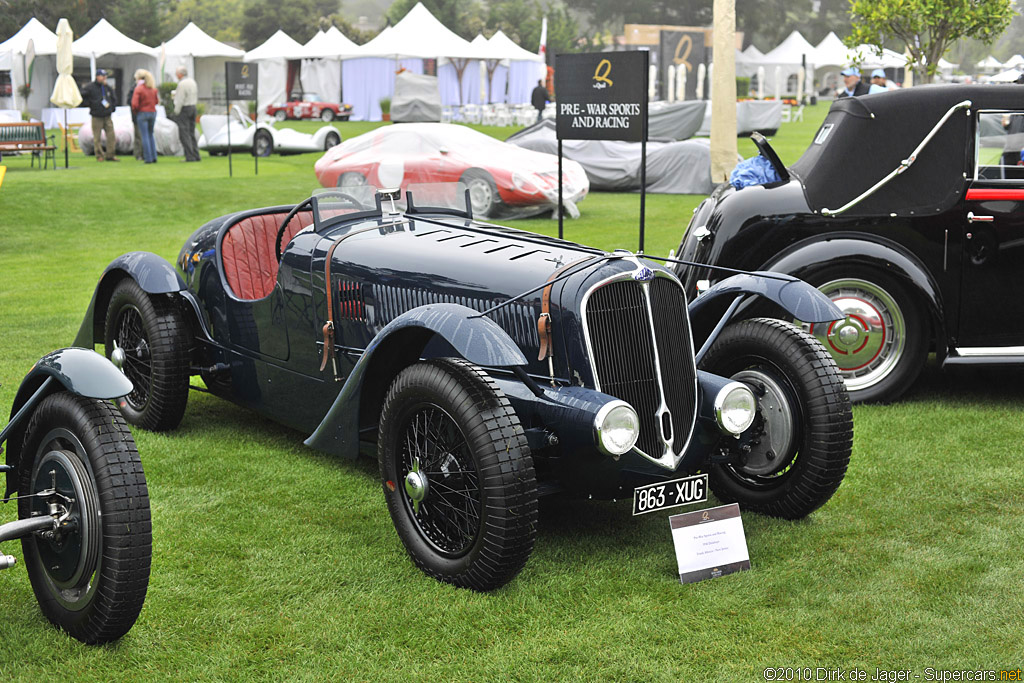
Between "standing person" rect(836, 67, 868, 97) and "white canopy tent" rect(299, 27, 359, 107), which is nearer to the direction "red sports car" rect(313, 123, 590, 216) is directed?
the standing person

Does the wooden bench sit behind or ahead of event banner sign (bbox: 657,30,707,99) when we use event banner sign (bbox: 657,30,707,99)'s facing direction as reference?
ahead

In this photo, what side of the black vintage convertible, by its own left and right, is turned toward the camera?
right

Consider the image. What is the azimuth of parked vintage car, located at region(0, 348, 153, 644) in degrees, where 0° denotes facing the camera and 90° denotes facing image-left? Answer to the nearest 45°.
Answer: approximately 315°

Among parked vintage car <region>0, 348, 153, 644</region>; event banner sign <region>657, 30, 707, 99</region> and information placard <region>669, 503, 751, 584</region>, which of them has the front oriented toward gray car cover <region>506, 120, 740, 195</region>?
the event banner sign

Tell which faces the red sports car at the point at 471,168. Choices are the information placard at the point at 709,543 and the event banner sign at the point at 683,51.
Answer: the event banner sign

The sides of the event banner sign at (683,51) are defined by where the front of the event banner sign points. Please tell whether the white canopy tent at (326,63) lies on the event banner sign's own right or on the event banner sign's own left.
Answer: on the event banner sign's own right

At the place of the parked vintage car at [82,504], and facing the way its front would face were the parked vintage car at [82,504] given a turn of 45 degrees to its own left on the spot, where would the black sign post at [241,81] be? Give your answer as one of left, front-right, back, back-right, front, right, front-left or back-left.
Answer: left

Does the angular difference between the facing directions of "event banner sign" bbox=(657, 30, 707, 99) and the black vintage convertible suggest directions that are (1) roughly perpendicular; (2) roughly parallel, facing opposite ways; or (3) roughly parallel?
roughly perpendicular

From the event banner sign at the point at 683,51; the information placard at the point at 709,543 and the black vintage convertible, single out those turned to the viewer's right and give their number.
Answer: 1
